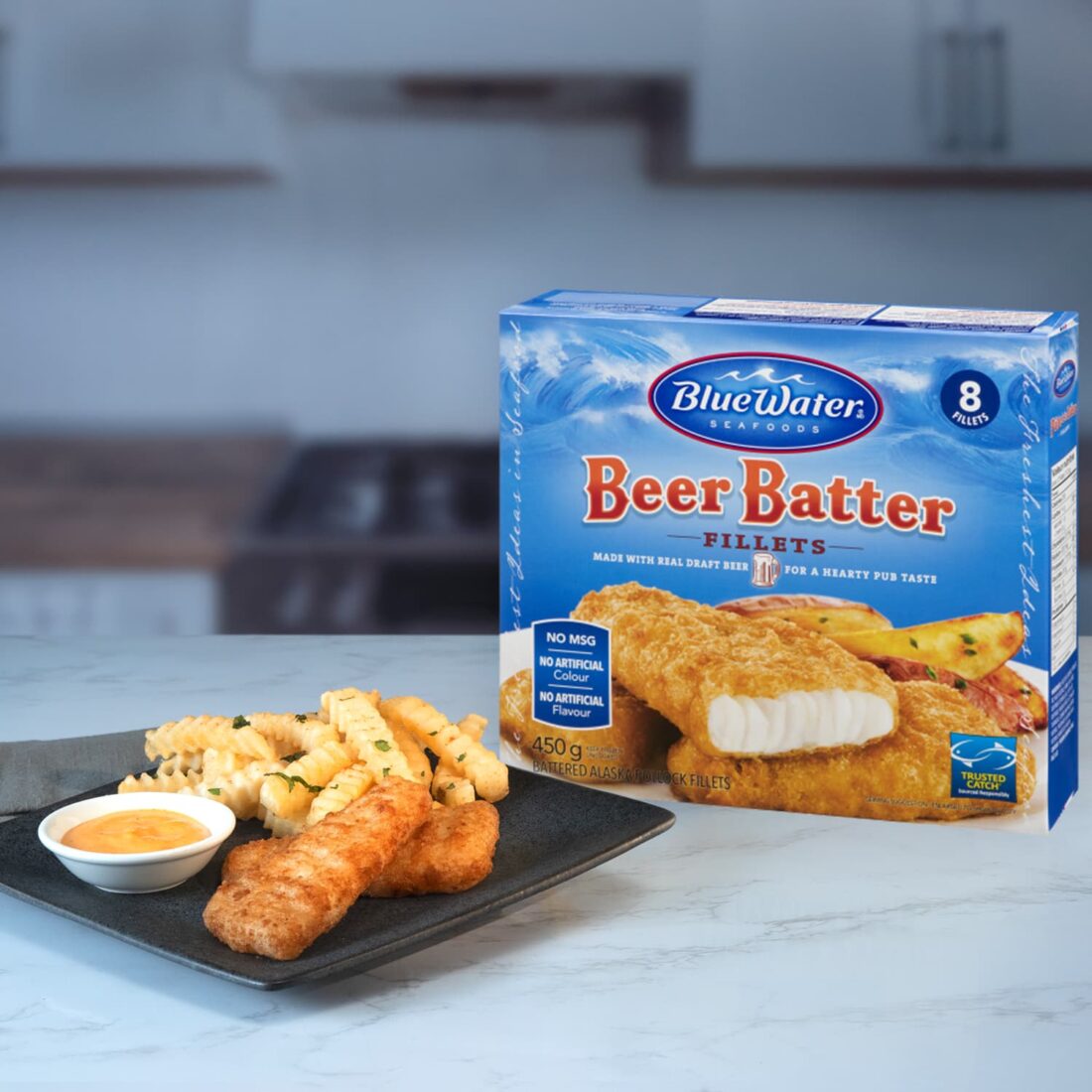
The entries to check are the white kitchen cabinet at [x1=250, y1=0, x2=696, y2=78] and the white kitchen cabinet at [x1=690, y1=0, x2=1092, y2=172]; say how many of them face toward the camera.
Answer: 2

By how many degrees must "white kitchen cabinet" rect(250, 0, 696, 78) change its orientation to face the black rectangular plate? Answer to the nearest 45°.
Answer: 0° — it already faces it

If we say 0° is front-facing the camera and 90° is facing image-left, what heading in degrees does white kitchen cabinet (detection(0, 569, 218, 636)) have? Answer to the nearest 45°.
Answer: approximately 0°

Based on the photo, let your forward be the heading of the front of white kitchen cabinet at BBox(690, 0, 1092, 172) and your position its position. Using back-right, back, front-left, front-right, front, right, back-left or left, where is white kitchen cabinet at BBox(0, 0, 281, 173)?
right

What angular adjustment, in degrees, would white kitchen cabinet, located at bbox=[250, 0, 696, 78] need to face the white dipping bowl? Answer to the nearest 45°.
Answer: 0° — it already faces it

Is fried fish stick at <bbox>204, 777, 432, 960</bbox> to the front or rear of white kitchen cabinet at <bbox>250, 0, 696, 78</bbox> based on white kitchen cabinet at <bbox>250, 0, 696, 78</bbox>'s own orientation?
to the front

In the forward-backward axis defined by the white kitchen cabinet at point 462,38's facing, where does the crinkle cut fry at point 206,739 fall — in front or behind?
in front
